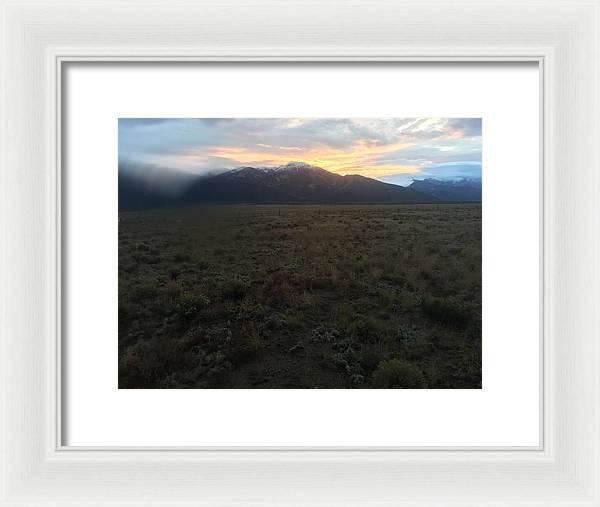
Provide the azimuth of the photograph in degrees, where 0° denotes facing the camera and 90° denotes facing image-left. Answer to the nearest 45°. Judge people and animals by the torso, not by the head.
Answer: approximately 0°
